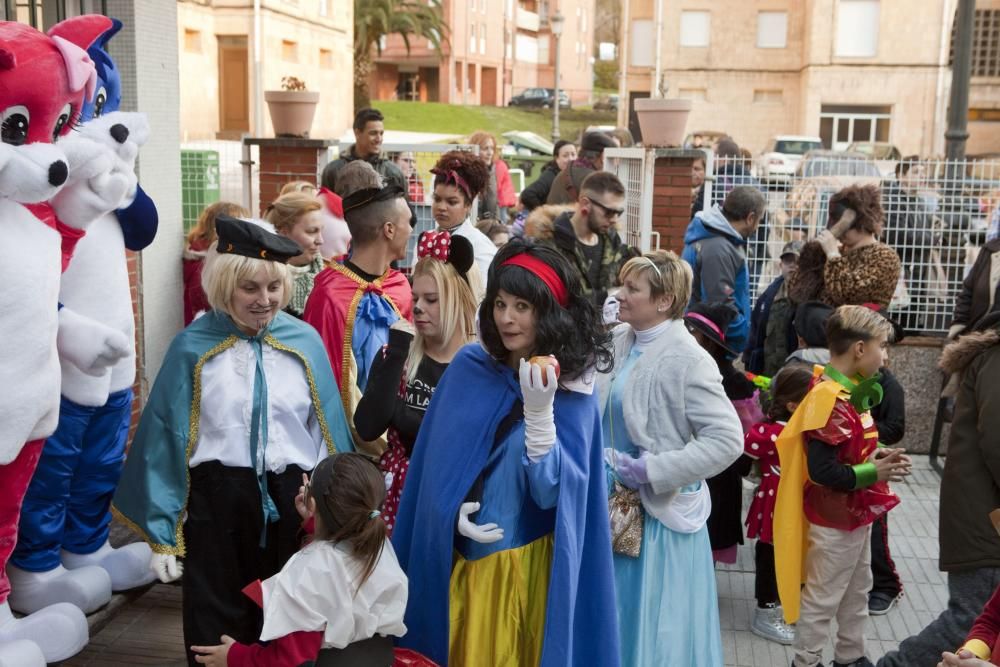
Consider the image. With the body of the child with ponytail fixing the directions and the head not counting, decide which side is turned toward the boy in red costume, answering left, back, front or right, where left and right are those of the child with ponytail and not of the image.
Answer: right

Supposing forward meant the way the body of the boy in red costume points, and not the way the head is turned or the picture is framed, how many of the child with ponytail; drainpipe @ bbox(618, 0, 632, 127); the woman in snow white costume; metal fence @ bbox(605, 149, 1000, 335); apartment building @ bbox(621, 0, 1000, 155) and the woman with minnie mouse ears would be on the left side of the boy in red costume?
3

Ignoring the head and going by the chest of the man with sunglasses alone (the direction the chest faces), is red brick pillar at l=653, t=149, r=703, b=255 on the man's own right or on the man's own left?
on the man's own left

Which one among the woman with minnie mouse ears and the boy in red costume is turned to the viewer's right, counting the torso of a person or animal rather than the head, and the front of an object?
the boy in red costume

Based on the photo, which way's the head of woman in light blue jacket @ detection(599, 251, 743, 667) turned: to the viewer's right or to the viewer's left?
to the viewer's left

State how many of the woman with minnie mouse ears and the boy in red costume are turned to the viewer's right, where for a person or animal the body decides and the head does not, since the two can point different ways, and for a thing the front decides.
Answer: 1

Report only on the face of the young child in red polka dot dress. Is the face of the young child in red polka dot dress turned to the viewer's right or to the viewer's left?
to the viewer's right

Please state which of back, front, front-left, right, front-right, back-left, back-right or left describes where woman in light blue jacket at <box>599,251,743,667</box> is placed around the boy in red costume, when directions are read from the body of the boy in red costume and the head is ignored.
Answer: back-right

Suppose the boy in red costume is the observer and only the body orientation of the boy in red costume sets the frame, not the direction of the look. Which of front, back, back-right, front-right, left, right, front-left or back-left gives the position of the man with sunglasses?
back-left

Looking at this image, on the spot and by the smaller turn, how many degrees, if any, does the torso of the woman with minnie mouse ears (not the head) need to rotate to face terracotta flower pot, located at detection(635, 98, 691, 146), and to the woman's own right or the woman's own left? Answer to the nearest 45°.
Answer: approximately 135° to the woman's own right

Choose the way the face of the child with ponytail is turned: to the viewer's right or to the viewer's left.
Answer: to the viewer's left

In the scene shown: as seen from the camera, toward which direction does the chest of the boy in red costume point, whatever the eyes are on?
to the viewer's right
